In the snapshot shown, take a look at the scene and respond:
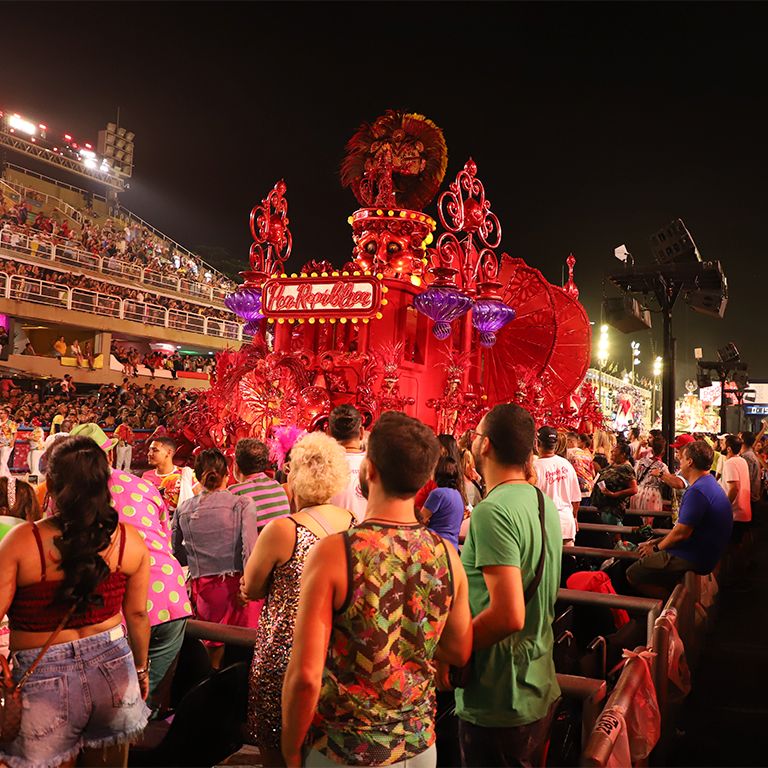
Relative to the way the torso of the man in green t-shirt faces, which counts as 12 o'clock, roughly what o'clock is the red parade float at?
The red parade float is roughly at 1 o'clock from the man in green t-shirt.

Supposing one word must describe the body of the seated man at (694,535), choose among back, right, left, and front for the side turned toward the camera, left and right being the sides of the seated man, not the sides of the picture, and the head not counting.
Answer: left

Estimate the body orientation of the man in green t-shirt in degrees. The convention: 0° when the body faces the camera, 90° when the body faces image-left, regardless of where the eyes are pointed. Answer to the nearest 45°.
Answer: approximately 135°

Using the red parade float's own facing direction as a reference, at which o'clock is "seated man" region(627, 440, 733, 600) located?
The seated man is roughly at 10 o'clock from the red parade float.

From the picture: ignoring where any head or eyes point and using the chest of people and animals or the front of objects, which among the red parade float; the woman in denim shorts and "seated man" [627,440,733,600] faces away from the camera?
the woman in denim shorts

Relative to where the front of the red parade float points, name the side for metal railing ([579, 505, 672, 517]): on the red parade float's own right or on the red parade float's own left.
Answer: on the red parade float's own left

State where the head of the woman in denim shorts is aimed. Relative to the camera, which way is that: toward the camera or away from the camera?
away from the camera

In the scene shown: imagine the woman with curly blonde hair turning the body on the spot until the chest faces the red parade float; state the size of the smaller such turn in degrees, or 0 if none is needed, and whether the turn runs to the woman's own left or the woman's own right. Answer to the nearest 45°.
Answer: approximately 45° to the woman's own right

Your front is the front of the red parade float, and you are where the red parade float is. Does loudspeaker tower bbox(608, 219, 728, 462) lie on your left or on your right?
on your left

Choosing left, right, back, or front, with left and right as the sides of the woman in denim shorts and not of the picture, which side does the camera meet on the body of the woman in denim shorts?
back

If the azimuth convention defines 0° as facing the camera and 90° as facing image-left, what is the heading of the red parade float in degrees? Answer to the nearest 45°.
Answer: approximately 45°

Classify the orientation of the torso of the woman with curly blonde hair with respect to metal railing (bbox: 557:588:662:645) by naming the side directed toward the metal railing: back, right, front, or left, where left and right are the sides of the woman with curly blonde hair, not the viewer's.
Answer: right

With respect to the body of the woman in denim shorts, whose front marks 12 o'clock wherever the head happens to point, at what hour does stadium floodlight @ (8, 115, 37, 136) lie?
The stadium floodlight is roughly at 12 o'clock from the woman in denim shorts.

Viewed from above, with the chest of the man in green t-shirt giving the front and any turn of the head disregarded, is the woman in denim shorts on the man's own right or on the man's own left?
on the man's own left

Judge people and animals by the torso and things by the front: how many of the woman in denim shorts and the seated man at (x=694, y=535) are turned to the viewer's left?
1

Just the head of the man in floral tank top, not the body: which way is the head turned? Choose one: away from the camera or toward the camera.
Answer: away from the camera

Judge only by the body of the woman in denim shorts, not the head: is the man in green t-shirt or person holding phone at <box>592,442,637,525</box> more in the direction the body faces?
the person holding phone
